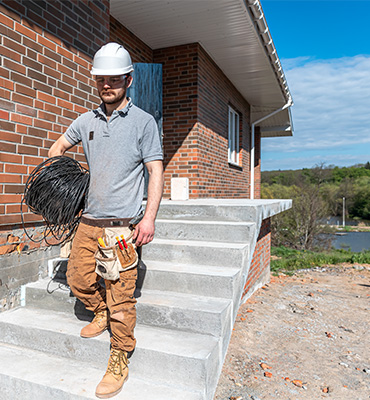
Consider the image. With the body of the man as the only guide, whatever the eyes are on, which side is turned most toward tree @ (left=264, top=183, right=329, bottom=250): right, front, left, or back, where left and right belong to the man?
back

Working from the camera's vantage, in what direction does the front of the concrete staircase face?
facing the viewer

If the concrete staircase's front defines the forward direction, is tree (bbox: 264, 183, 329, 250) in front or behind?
behind

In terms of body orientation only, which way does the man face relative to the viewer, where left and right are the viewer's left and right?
facing the viewer and to the left of the viewer

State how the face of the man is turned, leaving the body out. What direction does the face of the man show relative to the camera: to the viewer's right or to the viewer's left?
to the viewer's left
